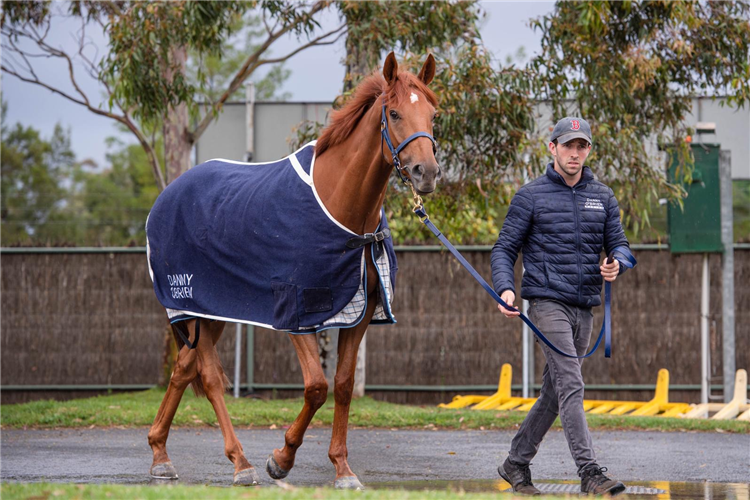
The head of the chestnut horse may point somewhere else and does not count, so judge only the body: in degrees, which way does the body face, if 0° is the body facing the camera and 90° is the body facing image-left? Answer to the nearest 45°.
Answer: approximately 315°

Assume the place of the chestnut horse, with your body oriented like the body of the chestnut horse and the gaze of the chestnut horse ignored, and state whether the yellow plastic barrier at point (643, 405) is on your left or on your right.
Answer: on your left
